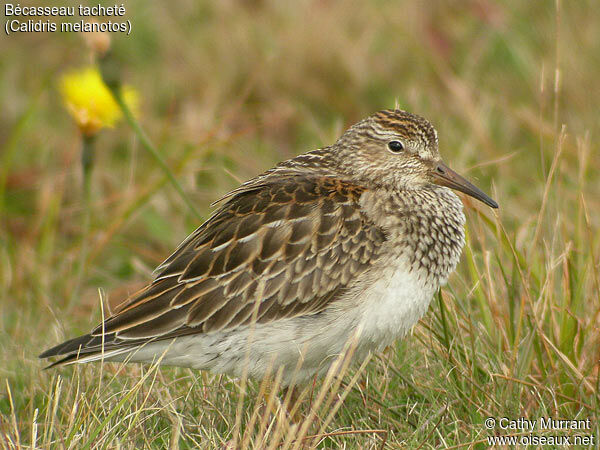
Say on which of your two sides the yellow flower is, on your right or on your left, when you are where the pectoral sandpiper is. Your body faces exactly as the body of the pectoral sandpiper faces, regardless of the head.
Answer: on your left

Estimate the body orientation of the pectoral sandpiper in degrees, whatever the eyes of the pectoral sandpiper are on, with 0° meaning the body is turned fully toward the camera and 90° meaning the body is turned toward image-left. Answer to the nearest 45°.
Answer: approximately 270°
